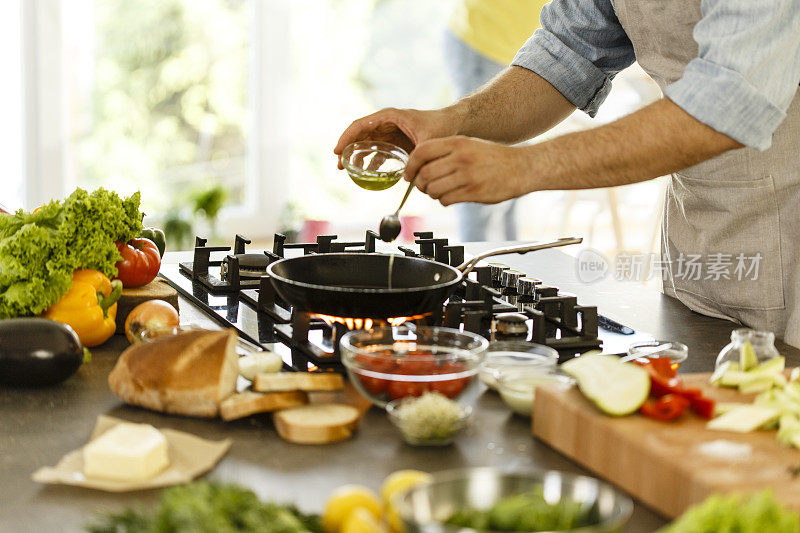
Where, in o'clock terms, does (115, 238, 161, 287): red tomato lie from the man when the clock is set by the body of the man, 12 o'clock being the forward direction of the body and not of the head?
The red tomato is roughly at 1 o'clock from the man.

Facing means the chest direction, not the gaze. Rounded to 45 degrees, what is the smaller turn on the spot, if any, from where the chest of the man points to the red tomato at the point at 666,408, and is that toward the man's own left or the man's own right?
approximately 45° to the man's own left

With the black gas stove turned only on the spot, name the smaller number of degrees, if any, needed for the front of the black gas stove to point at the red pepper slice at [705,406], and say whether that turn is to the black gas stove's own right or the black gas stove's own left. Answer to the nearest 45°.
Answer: approximately 90° to the black gas stove's own right

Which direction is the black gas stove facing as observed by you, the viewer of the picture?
facing away from the viewer and to the right of the viewer

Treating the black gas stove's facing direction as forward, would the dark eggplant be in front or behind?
behind

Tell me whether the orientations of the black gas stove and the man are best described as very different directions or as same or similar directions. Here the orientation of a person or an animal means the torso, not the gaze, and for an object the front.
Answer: very different directions

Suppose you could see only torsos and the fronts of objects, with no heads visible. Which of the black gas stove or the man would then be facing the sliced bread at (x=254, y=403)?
the man

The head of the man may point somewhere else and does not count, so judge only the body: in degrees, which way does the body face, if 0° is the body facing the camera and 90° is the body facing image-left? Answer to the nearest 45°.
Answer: approximately 45°
